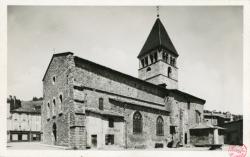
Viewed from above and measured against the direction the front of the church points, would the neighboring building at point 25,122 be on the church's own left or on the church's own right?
on the church's own right

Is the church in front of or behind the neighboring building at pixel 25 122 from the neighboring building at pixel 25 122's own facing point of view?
in front

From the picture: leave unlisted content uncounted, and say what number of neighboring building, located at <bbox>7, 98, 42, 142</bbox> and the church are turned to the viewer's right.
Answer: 0

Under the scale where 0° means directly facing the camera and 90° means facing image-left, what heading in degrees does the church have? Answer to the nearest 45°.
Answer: approximately 45°

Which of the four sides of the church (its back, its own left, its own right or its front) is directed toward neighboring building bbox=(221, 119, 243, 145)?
back

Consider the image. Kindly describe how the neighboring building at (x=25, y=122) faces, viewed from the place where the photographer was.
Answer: facing the viewer
